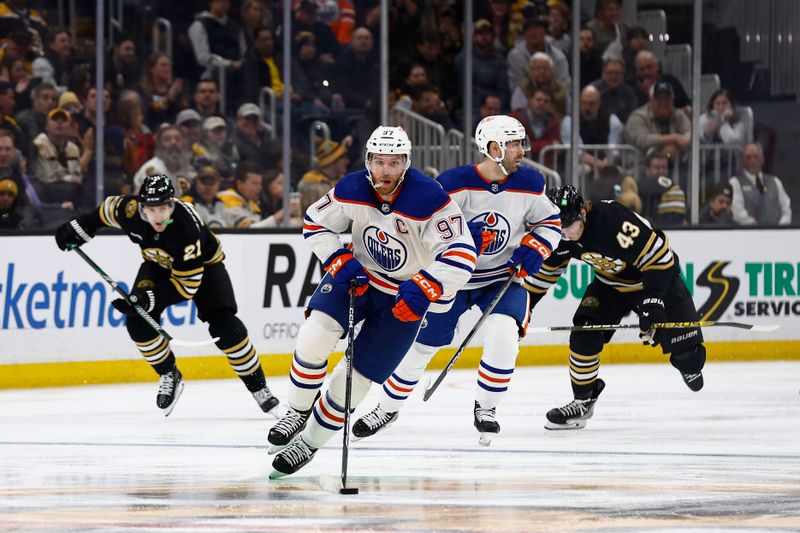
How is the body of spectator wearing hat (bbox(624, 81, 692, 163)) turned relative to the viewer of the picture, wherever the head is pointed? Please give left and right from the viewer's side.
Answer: facing the viewer

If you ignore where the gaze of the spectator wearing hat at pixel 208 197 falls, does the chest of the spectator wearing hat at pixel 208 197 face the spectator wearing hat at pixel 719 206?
no

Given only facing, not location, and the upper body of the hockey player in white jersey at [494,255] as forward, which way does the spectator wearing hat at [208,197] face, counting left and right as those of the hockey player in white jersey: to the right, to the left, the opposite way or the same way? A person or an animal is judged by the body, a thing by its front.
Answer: the same way

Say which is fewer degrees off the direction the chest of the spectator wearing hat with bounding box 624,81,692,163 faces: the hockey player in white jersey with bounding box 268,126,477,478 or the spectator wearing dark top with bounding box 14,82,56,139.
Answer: the hockey player in white jersey

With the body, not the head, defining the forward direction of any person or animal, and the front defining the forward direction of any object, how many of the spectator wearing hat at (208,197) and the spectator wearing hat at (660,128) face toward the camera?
2

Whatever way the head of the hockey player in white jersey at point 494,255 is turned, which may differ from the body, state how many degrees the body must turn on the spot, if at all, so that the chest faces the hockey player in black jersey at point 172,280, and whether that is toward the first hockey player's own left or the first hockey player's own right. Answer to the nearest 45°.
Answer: approximately 135° to the first hockey player's own right

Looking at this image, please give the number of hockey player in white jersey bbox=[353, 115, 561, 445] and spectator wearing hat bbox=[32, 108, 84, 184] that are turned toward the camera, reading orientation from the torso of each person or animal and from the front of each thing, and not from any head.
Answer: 2

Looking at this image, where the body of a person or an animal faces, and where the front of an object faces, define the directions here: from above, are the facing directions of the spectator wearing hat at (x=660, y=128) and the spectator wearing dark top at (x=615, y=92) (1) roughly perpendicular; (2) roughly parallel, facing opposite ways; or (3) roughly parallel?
roughly parallel

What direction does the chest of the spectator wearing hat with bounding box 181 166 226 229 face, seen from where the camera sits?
toward the camera

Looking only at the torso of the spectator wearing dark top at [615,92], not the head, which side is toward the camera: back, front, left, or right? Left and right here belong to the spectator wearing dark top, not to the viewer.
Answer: front

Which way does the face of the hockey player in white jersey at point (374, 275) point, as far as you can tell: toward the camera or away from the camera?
toward the camera

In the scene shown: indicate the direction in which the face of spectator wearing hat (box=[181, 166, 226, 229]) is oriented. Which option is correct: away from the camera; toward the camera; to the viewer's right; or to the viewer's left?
toward the camera

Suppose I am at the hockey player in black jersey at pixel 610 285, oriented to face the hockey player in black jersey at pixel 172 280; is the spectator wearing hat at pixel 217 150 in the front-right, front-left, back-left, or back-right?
front-right

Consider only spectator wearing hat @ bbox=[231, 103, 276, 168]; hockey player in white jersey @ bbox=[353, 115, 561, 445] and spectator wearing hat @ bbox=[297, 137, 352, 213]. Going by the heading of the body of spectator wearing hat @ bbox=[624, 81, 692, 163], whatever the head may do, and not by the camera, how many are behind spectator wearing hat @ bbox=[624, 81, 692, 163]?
0
